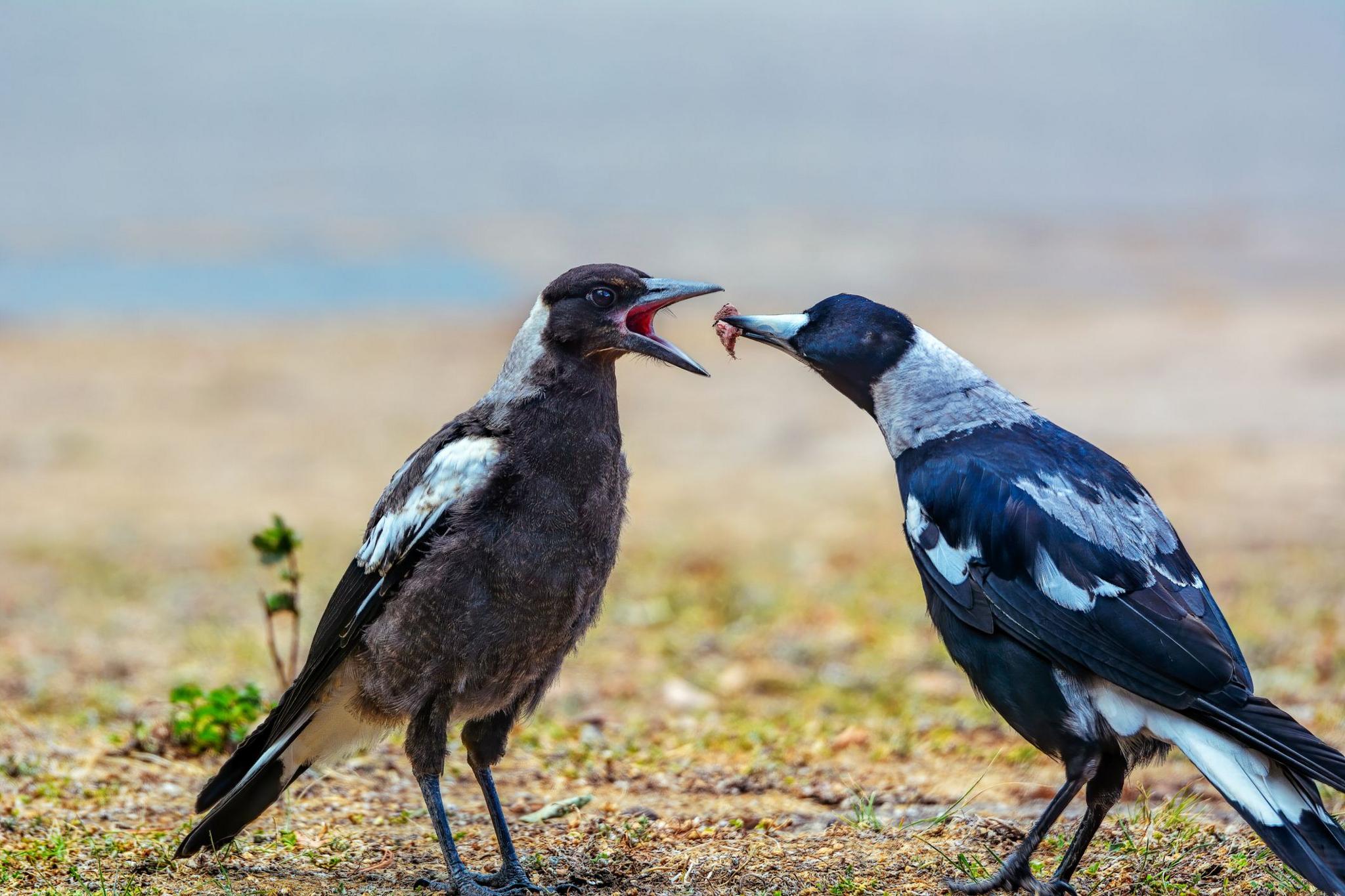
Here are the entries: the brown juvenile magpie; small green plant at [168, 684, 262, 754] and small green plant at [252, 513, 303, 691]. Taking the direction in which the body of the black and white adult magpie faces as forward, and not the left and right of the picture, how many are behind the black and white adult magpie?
0

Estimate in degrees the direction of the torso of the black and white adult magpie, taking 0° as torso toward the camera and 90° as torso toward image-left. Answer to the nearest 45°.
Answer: approximately 90°

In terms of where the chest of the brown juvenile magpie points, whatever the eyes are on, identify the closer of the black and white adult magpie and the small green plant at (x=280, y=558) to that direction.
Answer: the black and white adult magpie

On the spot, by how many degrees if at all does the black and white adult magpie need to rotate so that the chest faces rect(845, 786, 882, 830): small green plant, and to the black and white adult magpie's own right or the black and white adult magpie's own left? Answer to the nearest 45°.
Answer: approximately 45° to the black and white adult magpie's own right

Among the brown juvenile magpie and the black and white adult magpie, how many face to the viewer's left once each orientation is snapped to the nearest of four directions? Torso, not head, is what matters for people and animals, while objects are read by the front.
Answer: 1

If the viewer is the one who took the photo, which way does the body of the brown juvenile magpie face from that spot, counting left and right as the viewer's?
facing to the right of the viewer

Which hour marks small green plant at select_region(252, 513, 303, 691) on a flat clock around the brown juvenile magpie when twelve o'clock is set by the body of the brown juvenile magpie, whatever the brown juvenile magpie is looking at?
The small green plant is roughly at 8 o'clock from the brown juvenile magpie.

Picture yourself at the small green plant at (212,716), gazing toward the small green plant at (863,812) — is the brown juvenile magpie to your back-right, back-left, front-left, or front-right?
front-right

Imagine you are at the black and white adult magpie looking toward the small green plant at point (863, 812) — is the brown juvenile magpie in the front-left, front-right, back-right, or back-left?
front-left

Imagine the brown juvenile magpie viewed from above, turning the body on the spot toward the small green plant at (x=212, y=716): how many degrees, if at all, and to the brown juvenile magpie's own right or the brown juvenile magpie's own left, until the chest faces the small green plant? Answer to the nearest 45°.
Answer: approximately 135° to the brown juvenile magpie's own left

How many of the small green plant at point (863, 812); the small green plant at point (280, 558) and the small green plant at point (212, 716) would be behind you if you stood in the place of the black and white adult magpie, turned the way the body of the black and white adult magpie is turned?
0

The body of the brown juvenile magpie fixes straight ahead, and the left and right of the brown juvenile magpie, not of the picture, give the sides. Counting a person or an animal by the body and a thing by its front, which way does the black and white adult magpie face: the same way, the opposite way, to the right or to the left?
the opposite way
